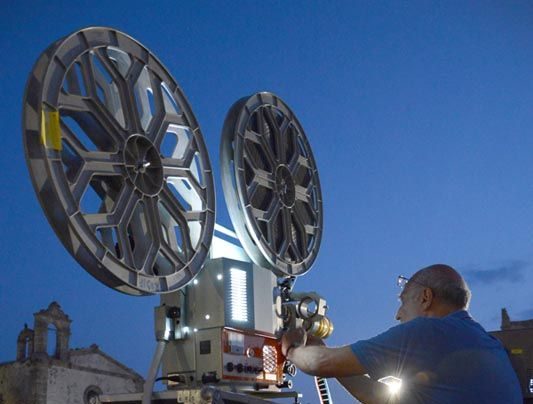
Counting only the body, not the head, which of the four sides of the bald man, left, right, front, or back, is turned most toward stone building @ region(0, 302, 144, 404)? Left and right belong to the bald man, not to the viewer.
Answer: front

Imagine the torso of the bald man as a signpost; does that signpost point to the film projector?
yes

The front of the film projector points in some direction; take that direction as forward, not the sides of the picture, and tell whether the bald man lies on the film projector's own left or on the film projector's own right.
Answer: on the film projector's own right

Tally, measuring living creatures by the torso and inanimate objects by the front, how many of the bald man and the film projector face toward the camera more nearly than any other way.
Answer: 0

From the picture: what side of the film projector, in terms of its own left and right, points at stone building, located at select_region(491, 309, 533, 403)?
front

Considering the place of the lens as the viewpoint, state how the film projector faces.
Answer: facing away from the viewer and to the right of the viewer

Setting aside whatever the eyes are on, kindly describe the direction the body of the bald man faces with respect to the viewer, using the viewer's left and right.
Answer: facing away from the viewer and to the left of the viewer
